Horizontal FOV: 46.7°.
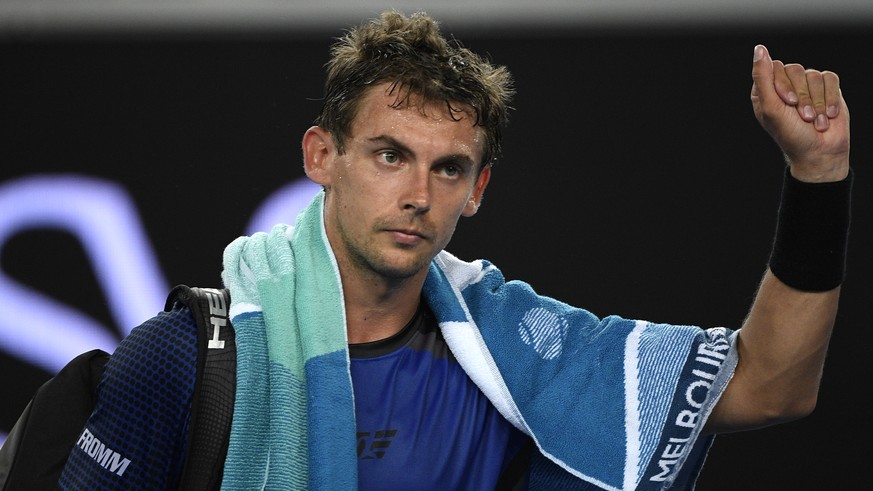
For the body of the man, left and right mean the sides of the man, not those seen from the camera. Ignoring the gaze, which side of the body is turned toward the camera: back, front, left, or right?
front
